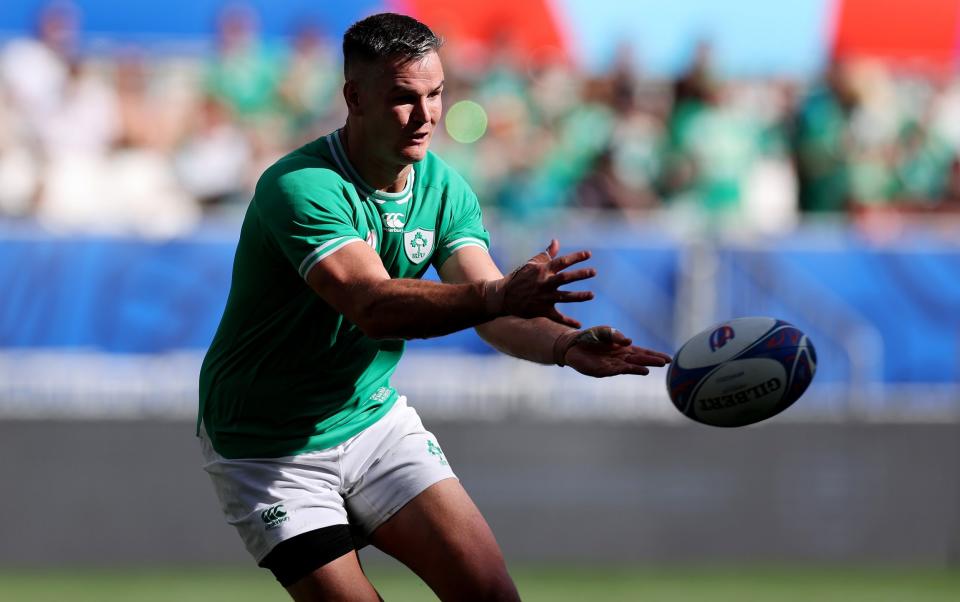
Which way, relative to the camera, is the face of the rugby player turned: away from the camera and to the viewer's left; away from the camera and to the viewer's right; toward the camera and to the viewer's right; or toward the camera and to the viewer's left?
toward the camera and to the viewer's right

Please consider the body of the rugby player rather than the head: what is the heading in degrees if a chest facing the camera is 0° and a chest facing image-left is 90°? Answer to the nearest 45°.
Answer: approximately 315°

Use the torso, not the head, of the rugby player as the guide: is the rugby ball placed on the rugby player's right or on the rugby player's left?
on the rugby player's left
